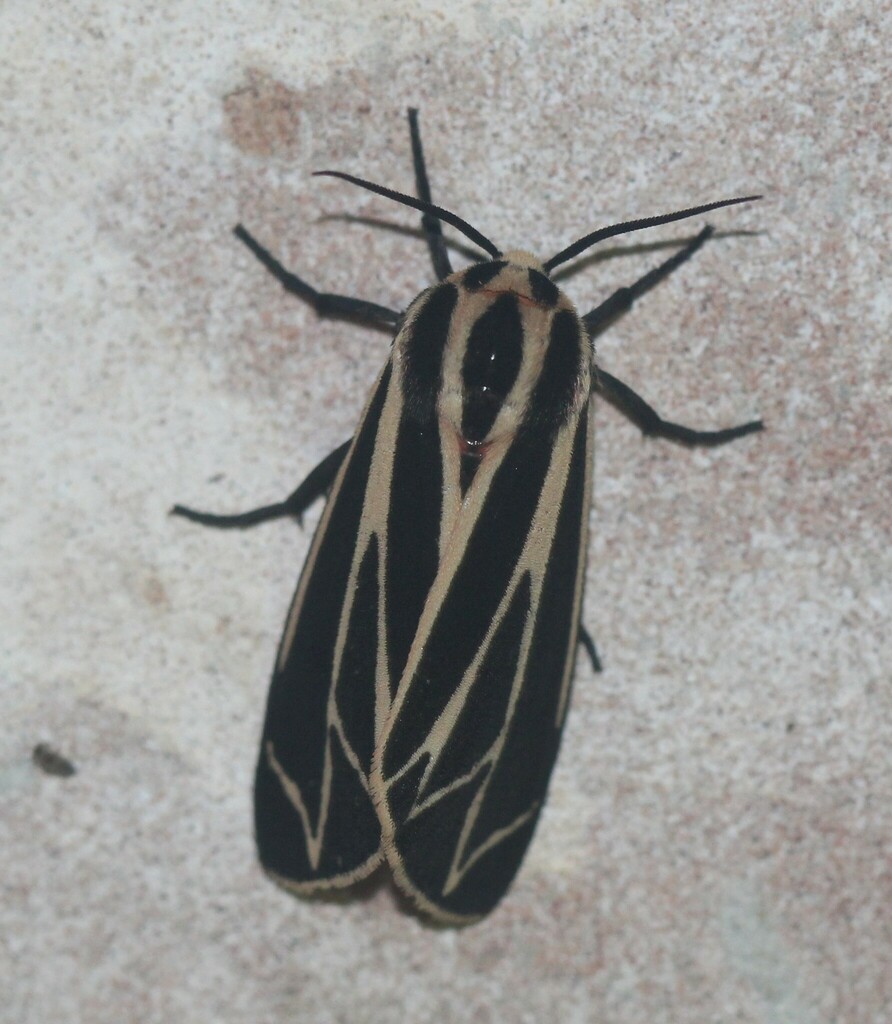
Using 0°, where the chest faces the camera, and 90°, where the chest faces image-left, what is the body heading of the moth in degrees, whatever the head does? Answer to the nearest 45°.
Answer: approximately 180°
